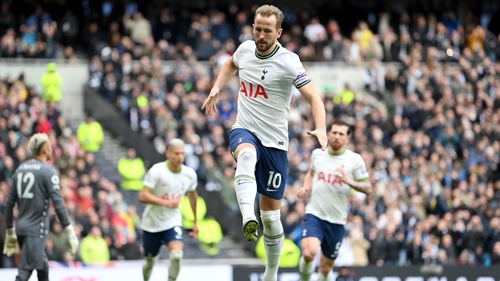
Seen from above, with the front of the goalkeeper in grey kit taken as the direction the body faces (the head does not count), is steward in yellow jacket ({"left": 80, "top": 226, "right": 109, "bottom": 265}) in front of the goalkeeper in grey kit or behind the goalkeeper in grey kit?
in front

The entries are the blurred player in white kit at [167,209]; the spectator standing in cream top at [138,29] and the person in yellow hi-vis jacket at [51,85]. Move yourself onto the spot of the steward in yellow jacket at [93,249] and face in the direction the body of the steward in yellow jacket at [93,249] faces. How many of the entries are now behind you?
2

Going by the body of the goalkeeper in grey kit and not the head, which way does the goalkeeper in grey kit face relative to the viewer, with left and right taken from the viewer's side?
facing away from the viewer and to the right of the viewer

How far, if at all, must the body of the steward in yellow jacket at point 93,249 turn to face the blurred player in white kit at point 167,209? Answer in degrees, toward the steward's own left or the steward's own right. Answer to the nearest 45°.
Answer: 0° — they already face them

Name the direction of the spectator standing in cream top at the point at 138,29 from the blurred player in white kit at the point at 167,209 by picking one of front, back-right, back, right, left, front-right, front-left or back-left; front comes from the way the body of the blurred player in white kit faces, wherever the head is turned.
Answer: back-left
